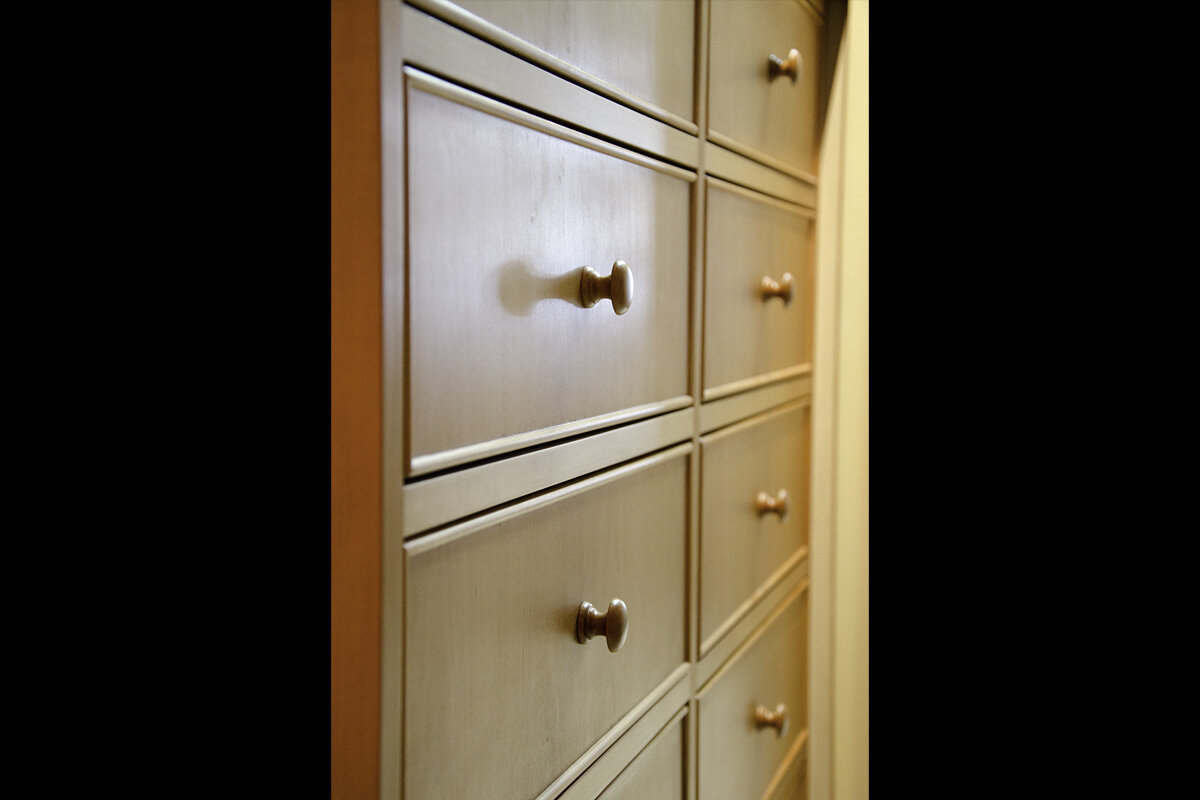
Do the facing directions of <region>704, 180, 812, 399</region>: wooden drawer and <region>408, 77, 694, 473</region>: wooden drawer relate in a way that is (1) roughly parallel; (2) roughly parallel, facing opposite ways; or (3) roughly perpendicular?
roughly parallel

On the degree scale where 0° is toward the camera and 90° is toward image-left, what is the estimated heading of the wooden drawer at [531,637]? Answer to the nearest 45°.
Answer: approximately 315°

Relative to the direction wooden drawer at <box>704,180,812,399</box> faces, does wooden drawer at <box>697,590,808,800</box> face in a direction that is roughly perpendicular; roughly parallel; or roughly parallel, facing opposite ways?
roughly parallel

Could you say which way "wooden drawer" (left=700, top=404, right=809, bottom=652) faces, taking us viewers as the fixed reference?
facing the viewer and to the right of the viewer

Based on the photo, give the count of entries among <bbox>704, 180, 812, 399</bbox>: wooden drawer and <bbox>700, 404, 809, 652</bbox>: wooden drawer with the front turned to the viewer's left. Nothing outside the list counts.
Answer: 0

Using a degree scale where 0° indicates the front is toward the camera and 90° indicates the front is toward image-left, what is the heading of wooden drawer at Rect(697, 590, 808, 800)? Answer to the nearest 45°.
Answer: approximately 315°

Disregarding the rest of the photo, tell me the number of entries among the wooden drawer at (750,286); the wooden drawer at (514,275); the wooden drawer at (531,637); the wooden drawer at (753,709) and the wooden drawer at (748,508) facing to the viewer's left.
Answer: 0

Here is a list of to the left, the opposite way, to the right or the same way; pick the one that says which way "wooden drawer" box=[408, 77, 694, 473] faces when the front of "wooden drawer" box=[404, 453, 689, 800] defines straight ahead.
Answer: the same way

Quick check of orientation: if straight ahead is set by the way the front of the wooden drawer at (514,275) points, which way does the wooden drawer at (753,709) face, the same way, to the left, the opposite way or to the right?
the same way
